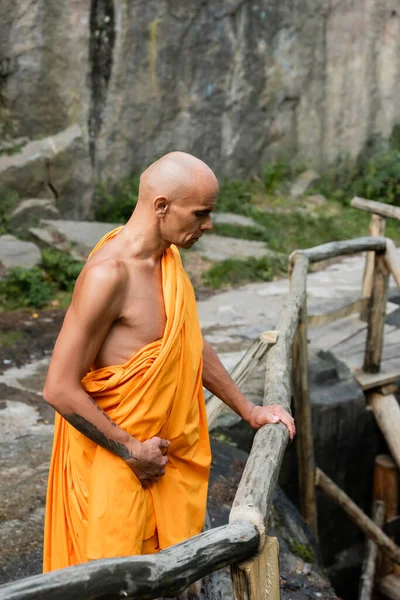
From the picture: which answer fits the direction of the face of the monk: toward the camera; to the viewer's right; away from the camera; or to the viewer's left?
to the viewer's right

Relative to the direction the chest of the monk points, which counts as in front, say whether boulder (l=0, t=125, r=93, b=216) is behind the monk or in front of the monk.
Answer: behind

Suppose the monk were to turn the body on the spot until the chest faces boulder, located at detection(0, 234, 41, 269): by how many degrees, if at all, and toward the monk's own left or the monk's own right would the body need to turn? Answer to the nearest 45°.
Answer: approximately 135° to the monk's own left

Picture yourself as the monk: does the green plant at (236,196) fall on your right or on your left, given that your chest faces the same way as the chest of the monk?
on your left

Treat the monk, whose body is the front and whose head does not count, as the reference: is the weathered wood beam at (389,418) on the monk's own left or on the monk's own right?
on the monk's own left

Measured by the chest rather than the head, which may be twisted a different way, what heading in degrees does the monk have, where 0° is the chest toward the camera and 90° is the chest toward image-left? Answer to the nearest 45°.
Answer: approximately 315°

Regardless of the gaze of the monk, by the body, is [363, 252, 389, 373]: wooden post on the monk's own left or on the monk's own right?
on the monk's own left

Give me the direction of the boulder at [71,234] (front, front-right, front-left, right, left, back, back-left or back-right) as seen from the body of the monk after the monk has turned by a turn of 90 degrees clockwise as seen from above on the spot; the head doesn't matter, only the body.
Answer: back-right

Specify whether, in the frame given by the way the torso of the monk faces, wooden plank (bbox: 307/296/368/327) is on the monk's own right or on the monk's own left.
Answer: on the monk's own left

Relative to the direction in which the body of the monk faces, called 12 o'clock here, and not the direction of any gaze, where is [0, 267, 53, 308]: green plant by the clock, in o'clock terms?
The green plant is roughly at 7 o'clock from the monk.

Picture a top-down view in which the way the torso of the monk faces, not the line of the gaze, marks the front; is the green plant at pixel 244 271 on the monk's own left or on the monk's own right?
on the monk's own left
